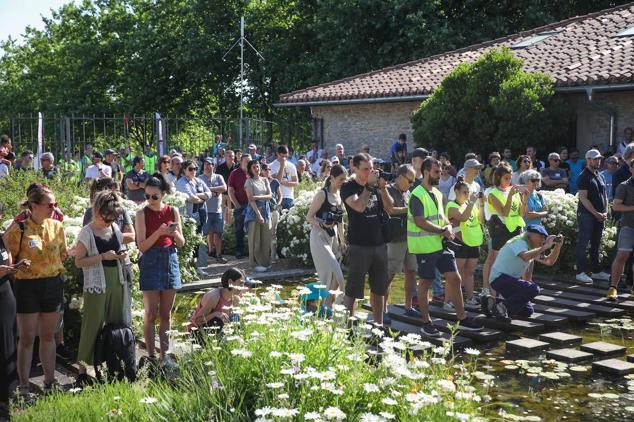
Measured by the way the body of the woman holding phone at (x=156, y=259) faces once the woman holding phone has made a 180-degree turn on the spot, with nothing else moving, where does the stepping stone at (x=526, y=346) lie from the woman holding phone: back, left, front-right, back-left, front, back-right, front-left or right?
back-right

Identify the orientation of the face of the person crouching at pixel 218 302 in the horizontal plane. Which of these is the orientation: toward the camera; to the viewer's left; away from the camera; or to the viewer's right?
to the viewer's right

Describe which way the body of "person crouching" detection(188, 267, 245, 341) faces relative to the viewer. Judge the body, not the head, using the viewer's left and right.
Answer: facing to the right of the viewer

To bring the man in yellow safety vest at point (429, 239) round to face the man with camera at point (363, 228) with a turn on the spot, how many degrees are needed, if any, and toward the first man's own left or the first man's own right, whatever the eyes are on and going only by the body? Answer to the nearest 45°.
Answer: approximately 90° to the first man's own right

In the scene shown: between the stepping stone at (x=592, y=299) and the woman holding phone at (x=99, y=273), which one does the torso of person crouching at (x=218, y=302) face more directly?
the stepping stone

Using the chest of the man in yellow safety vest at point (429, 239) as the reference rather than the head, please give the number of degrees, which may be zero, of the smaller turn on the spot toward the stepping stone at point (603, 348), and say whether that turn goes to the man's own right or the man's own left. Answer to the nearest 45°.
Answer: approximately 45° to the man's own left

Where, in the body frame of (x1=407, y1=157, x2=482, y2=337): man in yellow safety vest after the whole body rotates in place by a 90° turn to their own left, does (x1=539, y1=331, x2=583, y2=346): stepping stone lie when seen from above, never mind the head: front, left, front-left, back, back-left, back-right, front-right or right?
front-right

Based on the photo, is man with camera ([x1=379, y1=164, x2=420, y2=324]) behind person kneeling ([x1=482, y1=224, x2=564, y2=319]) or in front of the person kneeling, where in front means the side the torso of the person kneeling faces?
behind

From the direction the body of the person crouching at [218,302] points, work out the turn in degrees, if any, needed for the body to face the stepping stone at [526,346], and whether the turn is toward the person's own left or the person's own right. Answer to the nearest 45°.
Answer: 0° — they already face it

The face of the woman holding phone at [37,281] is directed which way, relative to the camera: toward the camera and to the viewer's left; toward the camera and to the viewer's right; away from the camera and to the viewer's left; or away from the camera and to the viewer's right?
toward the camera and to the viewer's right
